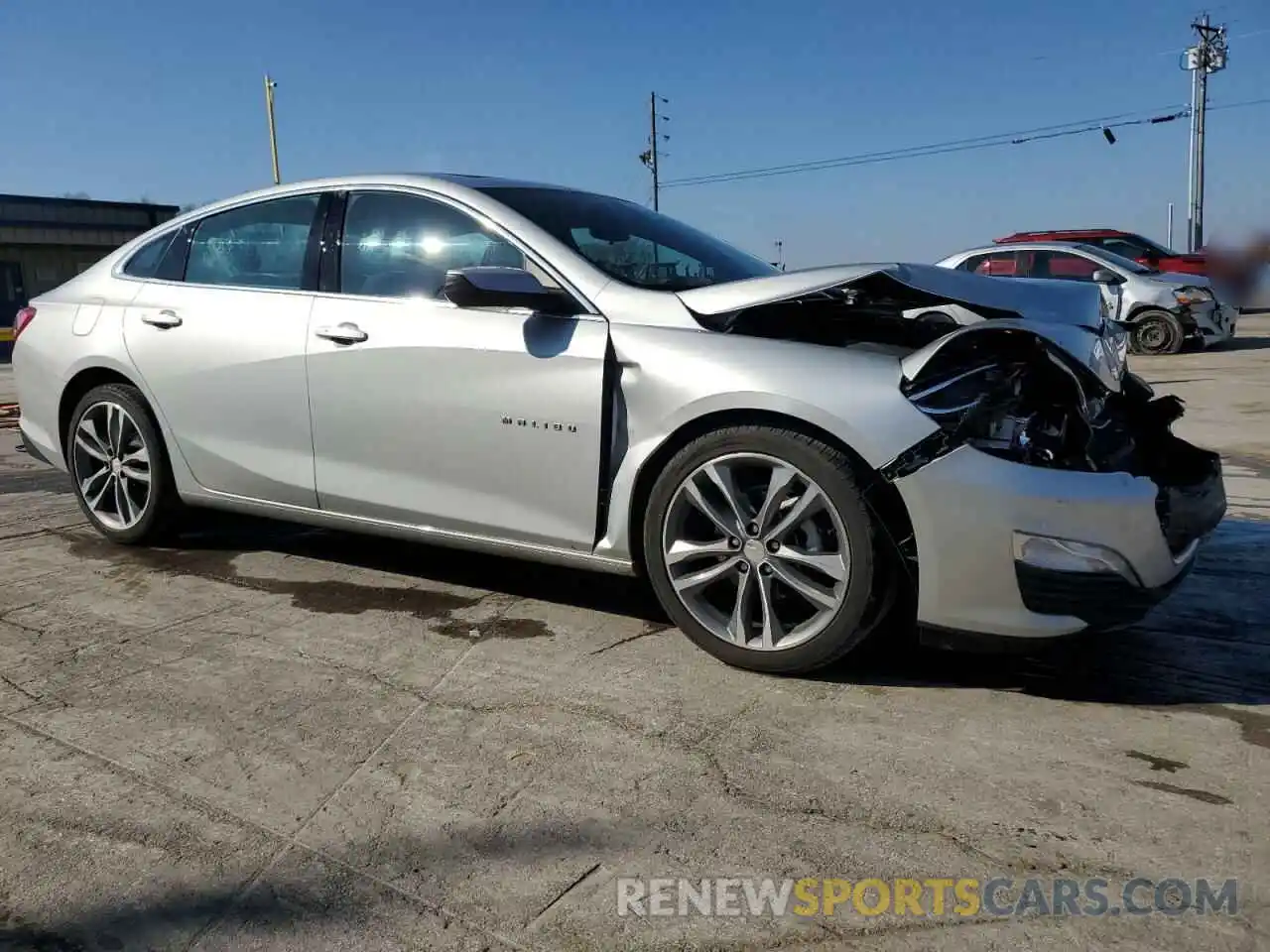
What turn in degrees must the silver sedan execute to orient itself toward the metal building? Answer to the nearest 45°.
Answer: approximately 180°

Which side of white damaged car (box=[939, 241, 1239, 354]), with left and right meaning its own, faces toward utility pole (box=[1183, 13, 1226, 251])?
left

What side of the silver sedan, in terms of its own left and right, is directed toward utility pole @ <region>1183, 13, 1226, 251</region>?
left

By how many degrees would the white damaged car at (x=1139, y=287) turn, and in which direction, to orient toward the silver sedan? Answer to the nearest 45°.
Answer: approximately 90° to its right

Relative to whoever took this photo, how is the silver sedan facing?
facing the viewer and to the right of the viewer

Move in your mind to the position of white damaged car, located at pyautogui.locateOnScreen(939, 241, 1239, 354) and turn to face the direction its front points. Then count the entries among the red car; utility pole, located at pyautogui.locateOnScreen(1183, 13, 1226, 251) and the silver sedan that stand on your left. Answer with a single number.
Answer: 2

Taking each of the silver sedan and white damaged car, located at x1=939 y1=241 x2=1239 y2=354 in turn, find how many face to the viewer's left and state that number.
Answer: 0

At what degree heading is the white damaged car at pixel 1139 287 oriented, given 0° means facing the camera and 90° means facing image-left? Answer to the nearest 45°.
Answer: approximately 270°

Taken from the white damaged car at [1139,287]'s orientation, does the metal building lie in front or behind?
behind

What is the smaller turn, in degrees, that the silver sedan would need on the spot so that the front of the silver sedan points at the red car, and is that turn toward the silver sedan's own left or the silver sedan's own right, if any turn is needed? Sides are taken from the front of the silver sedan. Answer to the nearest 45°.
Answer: approximately 90° to the silver sedan's own left
